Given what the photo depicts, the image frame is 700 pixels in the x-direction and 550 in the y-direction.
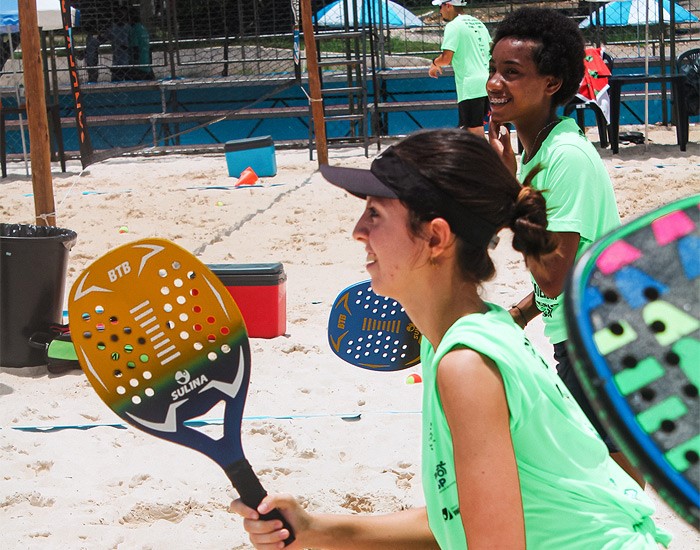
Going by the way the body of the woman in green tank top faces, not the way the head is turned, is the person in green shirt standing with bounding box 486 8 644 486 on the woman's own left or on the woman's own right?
on the woman's own right

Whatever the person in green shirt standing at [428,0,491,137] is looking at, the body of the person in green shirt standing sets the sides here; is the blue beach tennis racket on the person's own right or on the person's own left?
on the person's own left

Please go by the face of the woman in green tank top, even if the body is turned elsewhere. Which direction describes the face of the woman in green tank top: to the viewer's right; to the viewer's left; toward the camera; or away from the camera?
to the viewer's left

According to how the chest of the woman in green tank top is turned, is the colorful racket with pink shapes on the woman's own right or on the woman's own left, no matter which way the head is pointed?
on the woman's own left

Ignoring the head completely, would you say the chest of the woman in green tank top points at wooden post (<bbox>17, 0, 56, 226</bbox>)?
no

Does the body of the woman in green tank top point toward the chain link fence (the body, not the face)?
no

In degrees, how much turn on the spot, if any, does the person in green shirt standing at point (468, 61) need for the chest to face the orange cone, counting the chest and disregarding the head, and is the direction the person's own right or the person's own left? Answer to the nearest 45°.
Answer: approximately 45° to the person's own left

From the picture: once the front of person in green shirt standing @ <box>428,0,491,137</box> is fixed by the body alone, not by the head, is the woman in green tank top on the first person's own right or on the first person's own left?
on the first person's own left

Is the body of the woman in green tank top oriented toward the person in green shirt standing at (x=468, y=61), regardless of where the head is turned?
no

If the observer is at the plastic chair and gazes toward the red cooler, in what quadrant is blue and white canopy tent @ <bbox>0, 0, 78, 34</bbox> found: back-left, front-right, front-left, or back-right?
front-right

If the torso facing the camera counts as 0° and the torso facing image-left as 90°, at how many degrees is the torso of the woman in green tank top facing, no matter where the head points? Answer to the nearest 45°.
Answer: approximately 90°
